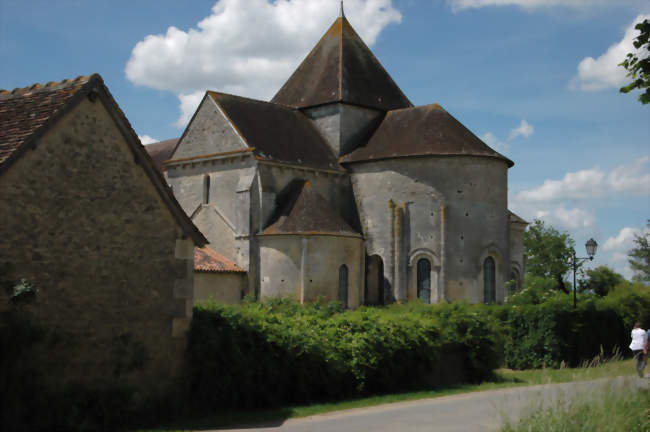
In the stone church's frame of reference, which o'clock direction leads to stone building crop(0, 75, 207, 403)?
The stone building is roughly at 8 o'clock from the stone church.

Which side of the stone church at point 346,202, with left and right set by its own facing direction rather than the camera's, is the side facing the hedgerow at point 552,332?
back

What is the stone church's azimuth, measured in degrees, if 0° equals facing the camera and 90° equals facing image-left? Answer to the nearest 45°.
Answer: approximately 135°

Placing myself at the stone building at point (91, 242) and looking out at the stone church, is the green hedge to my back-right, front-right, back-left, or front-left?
front-right

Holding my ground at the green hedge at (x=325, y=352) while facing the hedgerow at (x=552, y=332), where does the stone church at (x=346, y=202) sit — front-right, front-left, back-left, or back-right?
front-left

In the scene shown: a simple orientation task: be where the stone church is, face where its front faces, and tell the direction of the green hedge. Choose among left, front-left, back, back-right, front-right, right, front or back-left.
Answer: back-left
